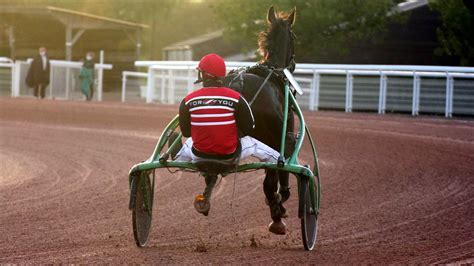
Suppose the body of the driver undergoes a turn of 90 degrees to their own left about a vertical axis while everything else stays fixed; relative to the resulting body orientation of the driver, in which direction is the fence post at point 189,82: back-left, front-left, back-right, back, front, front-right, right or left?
right

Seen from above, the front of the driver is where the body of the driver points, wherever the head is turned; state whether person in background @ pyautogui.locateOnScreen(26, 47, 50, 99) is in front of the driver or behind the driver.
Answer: in front

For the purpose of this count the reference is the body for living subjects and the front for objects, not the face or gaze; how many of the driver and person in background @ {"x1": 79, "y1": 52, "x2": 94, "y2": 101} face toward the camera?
1

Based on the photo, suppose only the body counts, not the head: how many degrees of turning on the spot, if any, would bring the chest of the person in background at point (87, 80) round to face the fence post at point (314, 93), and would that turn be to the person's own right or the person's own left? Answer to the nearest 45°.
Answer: approximately 45° to the person's own left

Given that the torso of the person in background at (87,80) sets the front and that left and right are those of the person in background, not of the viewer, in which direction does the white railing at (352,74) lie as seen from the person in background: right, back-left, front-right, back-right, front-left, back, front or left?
front-left

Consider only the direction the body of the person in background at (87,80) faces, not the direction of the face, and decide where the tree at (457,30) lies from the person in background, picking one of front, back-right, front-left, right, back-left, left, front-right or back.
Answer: left

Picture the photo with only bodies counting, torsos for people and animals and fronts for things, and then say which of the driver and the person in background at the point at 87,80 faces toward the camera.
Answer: the person in background

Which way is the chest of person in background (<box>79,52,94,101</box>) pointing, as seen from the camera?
toward the camera

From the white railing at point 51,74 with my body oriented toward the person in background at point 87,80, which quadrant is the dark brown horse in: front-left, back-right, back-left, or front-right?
front-right

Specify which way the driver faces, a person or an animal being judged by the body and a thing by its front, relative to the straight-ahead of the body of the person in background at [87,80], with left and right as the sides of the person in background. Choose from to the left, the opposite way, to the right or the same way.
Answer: the opposite way

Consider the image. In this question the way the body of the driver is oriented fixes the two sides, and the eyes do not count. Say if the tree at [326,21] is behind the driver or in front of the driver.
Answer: in front

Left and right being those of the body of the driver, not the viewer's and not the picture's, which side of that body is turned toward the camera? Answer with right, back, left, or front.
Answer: back

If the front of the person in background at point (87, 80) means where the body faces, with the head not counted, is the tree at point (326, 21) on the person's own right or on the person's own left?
on the person's own left

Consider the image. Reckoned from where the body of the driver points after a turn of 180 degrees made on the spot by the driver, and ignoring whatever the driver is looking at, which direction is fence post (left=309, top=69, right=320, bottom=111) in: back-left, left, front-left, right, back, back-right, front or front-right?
back

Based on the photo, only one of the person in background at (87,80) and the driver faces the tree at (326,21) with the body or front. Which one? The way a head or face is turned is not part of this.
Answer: the driver

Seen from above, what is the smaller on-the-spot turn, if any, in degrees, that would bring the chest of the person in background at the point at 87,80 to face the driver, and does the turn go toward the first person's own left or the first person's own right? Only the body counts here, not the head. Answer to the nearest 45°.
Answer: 0° — they already face them

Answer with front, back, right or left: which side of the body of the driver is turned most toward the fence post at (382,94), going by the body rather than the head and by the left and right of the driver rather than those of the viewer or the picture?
front
